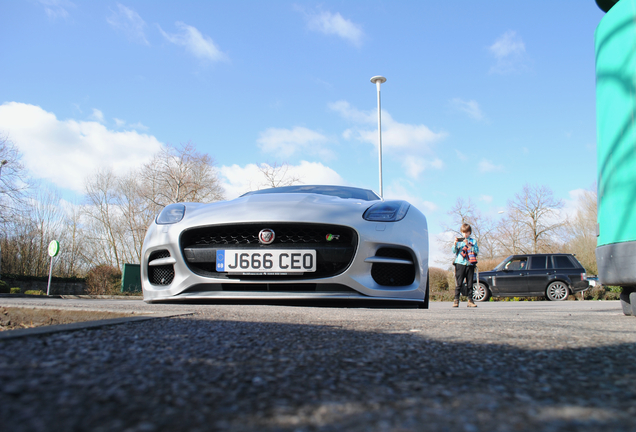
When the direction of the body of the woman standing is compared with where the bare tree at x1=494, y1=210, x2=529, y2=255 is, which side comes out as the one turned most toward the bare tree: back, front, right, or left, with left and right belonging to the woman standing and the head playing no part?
back

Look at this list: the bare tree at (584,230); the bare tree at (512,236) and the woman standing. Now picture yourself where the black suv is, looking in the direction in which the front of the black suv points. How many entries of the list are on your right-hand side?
2

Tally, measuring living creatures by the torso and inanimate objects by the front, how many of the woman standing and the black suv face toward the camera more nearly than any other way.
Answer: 1

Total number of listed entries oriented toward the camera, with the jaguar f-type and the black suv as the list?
1

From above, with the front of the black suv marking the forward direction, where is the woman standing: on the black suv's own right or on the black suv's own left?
on the black suv's own left

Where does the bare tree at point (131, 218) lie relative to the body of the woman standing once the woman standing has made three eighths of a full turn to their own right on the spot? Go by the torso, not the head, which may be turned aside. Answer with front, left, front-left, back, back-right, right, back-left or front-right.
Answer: front

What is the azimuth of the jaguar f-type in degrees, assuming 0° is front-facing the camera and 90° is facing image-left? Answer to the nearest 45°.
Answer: approximately 0°

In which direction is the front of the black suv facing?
to the viewer's left

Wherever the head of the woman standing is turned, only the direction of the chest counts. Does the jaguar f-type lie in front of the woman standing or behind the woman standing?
in front

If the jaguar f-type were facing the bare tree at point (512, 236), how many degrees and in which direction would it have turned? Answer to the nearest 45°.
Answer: approximately 135° to its left
